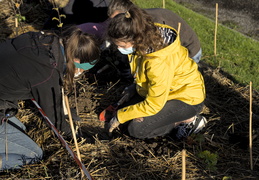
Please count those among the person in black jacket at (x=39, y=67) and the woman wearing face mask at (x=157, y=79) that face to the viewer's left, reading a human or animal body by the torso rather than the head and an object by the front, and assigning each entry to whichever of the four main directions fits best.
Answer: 1

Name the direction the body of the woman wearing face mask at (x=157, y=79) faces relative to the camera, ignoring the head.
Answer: to the viewer's left

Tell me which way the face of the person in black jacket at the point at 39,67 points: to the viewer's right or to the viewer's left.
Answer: to the viewer's right

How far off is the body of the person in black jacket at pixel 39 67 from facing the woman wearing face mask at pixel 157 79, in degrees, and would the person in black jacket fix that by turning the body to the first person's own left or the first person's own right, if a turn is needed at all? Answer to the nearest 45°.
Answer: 0° — they already face them

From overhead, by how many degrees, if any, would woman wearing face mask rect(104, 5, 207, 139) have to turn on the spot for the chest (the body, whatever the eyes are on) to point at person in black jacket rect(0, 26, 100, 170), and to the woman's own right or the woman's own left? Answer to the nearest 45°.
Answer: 0° — they already face them

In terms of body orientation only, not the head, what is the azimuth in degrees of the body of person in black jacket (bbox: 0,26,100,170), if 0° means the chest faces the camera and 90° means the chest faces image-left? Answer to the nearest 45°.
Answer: approximately 270°

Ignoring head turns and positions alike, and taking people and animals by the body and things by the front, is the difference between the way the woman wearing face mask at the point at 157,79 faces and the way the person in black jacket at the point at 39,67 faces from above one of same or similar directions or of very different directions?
very different directions
